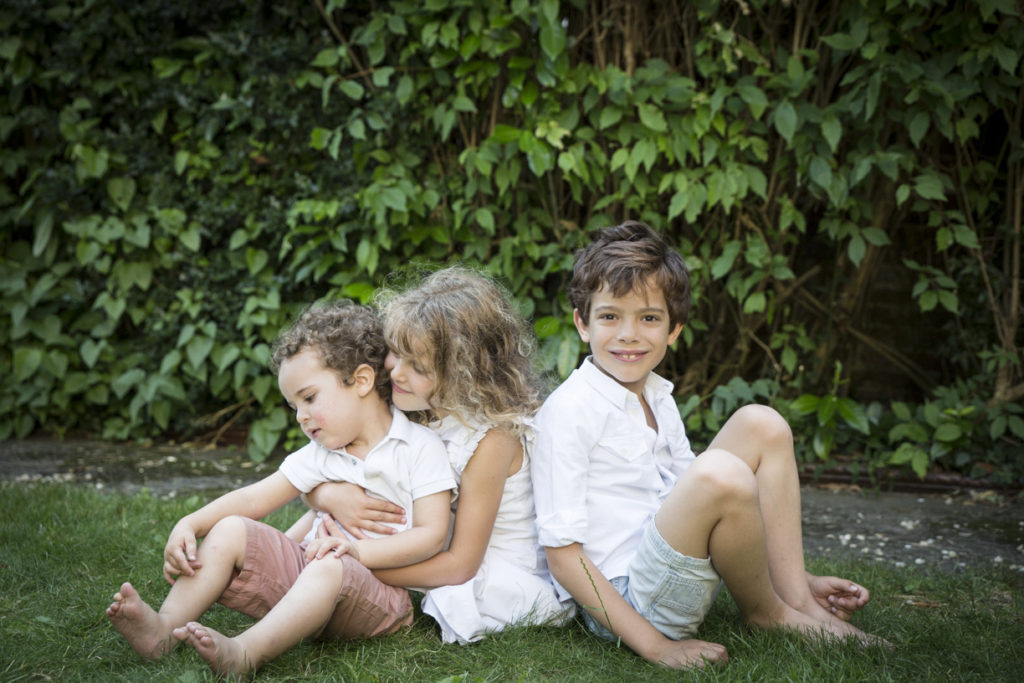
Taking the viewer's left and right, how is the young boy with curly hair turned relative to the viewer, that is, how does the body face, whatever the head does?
facing the viewer and to the left of the viewer

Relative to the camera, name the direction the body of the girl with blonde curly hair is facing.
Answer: to the viewer's left

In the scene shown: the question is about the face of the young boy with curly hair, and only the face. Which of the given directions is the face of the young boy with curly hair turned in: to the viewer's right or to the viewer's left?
to the viewer's left

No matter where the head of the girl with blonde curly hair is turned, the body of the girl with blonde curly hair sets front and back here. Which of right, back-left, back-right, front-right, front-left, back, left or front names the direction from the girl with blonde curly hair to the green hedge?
right

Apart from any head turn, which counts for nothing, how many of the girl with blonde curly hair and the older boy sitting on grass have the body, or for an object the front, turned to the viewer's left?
1

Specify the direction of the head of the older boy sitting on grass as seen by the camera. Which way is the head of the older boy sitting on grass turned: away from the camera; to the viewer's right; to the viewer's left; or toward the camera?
toward the camera

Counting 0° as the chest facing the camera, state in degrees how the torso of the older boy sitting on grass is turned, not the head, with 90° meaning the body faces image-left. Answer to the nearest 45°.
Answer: approximately 315°

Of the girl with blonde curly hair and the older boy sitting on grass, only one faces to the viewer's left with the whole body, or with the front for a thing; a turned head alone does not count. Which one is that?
the girl with blonde curly hair
